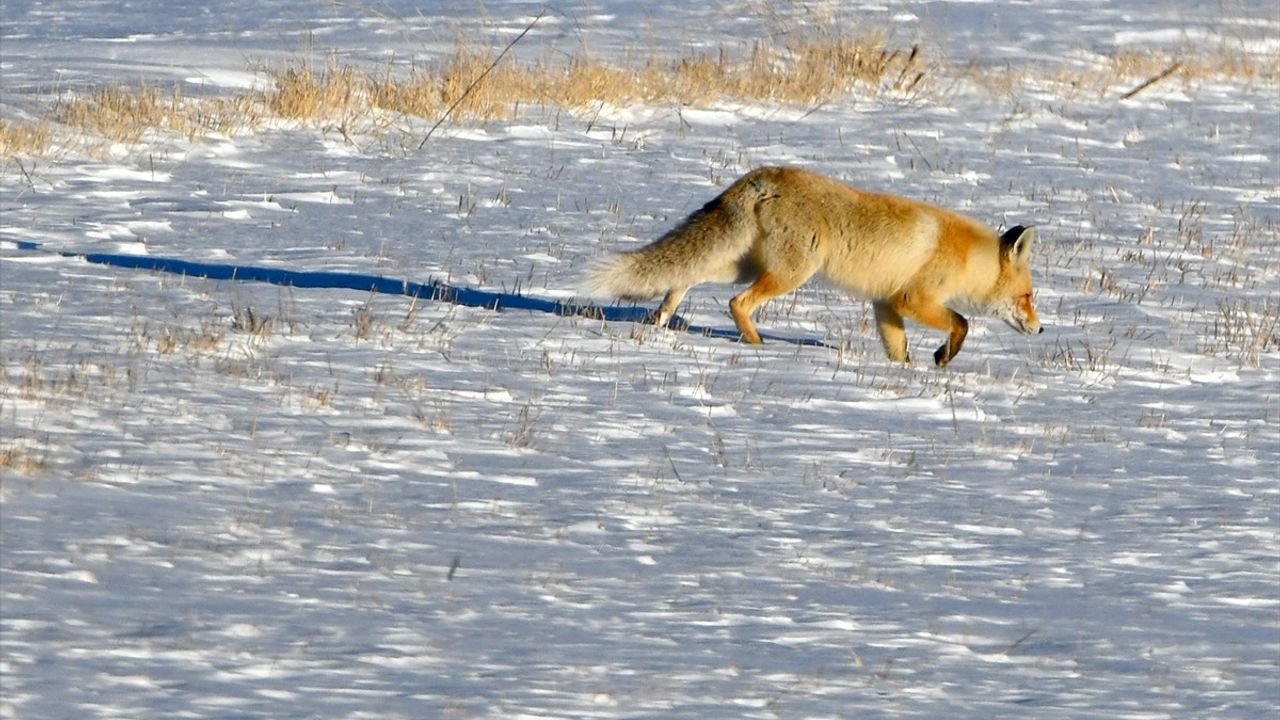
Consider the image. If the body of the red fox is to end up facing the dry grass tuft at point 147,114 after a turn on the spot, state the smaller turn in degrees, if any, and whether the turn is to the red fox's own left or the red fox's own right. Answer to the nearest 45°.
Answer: approximately 135° to the red fox's own left

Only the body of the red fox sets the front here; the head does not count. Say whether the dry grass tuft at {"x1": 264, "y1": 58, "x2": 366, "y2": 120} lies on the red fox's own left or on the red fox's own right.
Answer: on the red fox's own left

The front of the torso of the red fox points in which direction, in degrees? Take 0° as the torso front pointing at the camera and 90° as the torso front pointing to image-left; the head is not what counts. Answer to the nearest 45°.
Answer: approximately 270°
